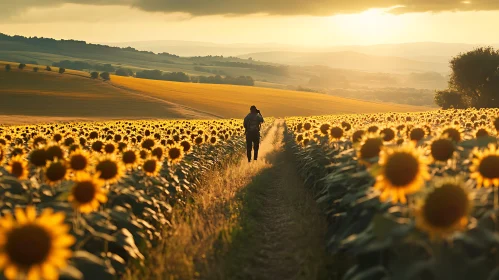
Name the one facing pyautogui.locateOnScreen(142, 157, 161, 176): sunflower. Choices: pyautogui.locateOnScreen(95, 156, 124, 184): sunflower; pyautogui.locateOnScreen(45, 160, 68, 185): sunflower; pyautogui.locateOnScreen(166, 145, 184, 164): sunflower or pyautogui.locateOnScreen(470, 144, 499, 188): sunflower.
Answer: pyautogui.locateOnScreen(166, 145, 184, 164): sunflower

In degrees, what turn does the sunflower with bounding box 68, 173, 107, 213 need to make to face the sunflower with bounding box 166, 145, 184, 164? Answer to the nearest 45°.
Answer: approximately 180°

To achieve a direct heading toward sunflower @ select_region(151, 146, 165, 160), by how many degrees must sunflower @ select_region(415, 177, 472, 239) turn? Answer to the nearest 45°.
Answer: approximately 135° to its right

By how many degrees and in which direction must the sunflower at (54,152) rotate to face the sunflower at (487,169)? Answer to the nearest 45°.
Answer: approximately 45° to its left

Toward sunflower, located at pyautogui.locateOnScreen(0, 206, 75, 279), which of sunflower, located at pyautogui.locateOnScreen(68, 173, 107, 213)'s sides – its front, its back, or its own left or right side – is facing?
front

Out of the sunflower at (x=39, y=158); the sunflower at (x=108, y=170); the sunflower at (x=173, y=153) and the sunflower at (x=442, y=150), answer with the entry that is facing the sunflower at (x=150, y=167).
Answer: the sunflower at (x=173, y=153)

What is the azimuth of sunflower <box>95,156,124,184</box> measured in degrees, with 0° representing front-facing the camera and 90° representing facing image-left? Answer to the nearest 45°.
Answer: approximately 0°

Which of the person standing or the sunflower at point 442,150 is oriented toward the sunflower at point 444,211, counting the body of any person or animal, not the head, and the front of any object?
the sunflower at point 442,150

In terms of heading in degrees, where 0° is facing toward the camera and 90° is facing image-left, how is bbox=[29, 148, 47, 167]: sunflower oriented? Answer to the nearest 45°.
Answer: approximately 0°

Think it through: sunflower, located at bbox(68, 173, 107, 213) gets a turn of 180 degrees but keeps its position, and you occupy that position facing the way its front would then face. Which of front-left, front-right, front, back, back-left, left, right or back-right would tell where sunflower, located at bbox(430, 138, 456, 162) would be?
right

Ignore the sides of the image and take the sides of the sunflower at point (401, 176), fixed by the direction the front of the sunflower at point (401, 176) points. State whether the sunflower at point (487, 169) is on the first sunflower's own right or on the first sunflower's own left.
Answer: on the first sunflower's own left

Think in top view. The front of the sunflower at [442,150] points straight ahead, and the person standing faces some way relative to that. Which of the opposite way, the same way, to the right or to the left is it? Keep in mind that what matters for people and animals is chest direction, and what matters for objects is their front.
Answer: the opposite way

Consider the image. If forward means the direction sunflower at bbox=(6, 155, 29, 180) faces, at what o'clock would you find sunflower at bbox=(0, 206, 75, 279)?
sunflower at bbox=(0, 206, 75, 279) is roughly at 12 o'clock from sunflower at bbox=(6, 155, 29, 180).
